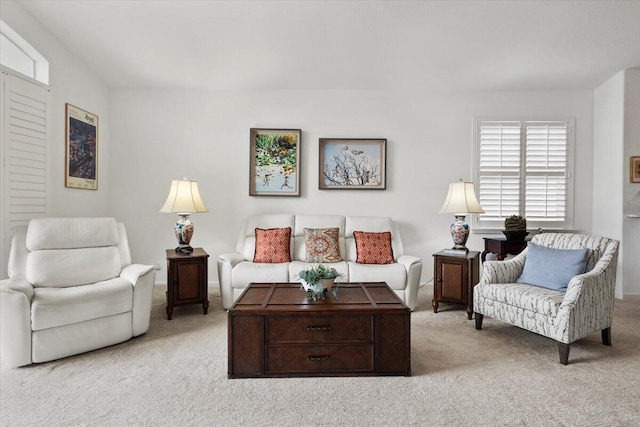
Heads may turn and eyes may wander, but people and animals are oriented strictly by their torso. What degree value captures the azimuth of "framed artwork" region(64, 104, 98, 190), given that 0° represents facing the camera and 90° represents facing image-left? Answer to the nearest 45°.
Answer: approximately 315°

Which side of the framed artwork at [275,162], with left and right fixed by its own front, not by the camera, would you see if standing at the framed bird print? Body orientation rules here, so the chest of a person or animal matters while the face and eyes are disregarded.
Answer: left

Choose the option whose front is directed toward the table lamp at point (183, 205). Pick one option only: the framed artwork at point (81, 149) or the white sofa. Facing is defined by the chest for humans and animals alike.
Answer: the framed artwork

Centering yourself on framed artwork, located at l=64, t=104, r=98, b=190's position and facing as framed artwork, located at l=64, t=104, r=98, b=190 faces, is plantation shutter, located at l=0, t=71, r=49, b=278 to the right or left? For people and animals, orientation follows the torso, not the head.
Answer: on its right

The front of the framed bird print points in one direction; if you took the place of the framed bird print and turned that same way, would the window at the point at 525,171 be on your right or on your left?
on your left

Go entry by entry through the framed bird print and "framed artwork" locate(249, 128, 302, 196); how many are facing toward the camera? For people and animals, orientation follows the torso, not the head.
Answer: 2
